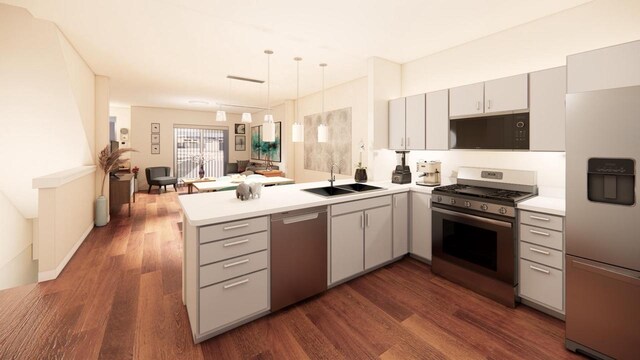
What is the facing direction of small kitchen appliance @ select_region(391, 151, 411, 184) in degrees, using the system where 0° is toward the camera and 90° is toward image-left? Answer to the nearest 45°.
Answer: approximately 45°

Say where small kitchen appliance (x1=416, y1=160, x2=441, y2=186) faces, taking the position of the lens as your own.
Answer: facing the viewer and to the left of the viewer

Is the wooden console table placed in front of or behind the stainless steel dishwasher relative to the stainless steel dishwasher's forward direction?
behind

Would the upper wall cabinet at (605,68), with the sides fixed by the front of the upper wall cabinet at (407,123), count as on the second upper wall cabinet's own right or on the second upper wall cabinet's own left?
on the second upper wall cabinet's own left

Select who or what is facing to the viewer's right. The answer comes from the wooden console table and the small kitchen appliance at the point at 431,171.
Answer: the wooden console table

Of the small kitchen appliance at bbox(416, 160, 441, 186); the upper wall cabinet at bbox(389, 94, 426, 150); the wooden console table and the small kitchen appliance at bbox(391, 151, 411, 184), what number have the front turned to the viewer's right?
1

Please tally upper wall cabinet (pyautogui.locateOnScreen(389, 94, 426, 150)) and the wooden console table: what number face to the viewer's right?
1

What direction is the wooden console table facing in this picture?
to the viewer's right

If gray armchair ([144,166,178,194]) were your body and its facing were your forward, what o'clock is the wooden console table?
The wooden console table is roughly at 2 o'clock from the gray armchair.

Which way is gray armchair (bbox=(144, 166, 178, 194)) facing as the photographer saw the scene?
facing the viewer and to the right of the viewer

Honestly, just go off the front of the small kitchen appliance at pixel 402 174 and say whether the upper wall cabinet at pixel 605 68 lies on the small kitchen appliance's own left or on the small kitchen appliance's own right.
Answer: on the small kitchen appliance's own left

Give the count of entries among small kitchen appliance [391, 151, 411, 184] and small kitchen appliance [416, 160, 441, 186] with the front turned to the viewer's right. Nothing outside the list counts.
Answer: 0

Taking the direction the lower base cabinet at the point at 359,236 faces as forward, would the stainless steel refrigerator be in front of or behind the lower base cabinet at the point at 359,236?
in front
